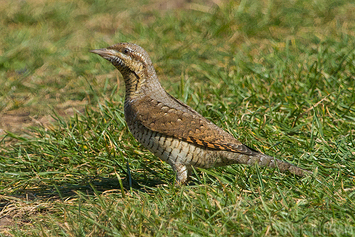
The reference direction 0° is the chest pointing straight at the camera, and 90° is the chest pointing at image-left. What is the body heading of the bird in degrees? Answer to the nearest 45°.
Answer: approximately 90°
